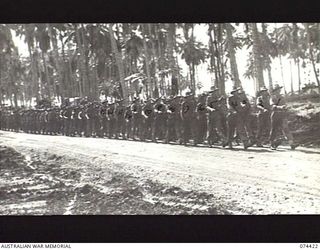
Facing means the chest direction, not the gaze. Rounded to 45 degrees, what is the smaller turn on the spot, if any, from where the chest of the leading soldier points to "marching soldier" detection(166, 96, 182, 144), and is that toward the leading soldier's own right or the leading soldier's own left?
approximately 135° to the leading soldier's own right

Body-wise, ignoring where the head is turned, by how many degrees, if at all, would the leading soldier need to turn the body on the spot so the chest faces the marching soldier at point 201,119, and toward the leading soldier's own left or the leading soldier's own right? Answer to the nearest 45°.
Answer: approximately 135° to the leading soldier's own right

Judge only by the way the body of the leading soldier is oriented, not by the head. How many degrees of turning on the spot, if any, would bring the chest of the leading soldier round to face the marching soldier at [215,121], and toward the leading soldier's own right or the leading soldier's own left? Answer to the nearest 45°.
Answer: approximately 135° to the leading soldier's own right

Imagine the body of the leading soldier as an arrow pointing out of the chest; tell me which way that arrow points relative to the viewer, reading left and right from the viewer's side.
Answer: facing the viewer and to the right of the viewer

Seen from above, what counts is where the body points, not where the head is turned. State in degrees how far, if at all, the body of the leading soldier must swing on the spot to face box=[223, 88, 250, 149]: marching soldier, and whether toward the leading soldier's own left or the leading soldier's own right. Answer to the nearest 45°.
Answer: approximately 135° to the leading soldier's own right
